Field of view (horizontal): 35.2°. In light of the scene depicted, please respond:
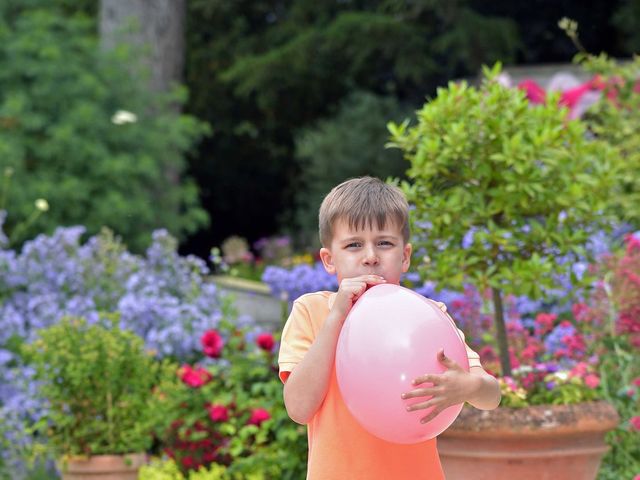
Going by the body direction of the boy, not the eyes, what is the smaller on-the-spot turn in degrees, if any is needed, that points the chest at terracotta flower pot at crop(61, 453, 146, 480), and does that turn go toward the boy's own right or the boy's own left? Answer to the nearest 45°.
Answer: approximately 135° to the boy's own right

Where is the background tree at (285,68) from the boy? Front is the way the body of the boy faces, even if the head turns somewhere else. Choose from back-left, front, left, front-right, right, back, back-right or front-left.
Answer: back

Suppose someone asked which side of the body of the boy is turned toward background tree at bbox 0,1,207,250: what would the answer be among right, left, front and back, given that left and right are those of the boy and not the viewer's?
back

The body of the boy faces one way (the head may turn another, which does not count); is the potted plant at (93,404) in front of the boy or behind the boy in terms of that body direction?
behind

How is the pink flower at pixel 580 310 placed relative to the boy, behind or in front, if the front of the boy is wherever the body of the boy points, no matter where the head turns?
behind

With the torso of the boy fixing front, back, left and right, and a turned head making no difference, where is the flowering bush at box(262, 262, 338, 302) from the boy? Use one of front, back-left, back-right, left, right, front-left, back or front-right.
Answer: back

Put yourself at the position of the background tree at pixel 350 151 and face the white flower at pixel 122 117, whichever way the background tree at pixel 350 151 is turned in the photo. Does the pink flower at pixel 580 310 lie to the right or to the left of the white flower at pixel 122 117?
left

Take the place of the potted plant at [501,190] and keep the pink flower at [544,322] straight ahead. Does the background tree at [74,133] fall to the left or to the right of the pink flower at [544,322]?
left

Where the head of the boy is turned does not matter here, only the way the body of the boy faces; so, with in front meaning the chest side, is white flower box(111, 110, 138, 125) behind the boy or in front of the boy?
behind

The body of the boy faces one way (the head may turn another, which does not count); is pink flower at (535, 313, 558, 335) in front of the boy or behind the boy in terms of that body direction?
behind

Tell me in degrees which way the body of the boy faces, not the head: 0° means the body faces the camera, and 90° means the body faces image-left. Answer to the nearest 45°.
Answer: approximately 0°
